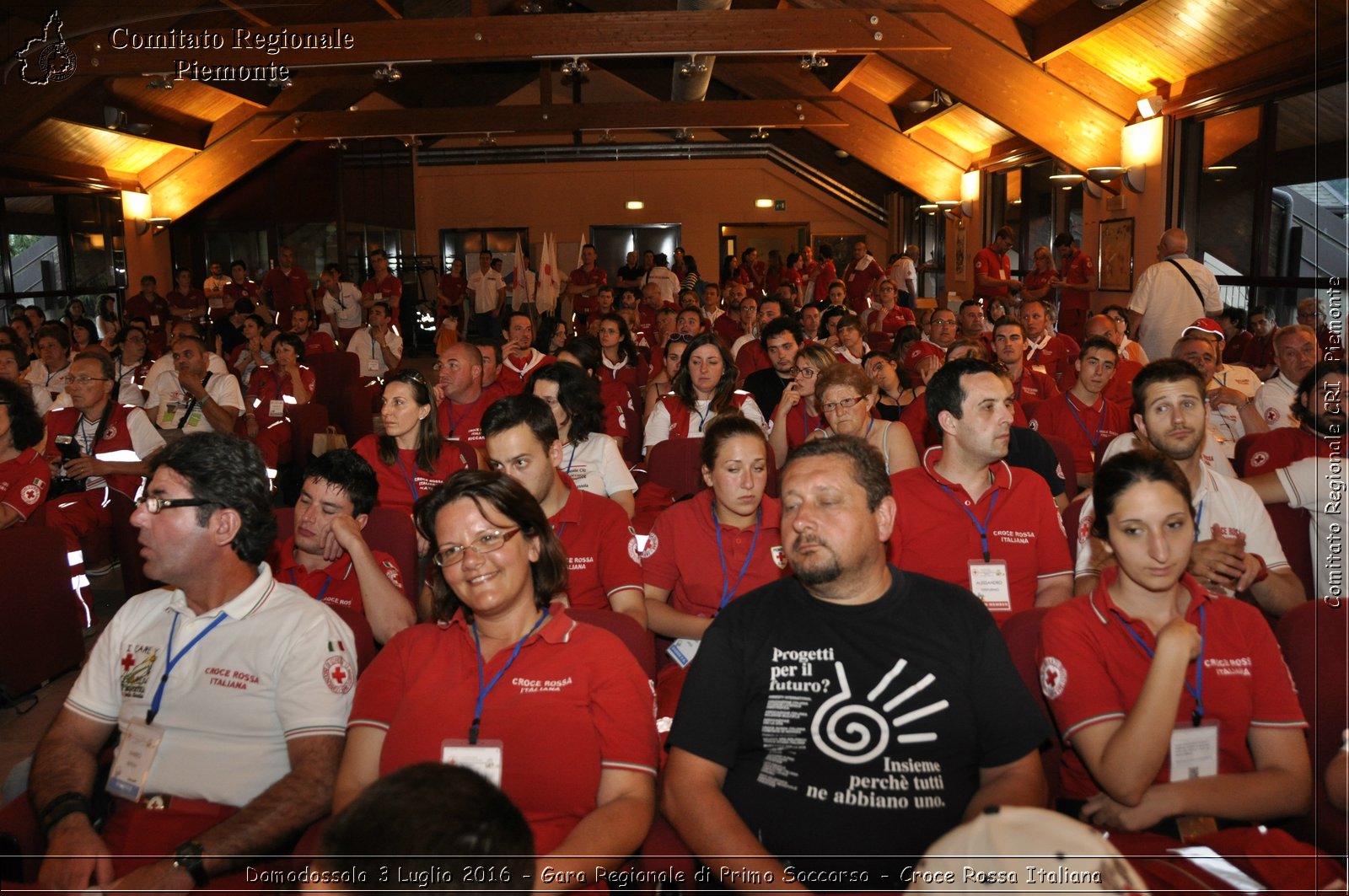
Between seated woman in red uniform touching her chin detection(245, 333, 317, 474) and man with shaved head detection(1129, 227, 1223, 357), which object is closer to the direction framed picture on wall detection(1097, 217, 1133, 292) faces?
the seated woman in red uniform touching her chin

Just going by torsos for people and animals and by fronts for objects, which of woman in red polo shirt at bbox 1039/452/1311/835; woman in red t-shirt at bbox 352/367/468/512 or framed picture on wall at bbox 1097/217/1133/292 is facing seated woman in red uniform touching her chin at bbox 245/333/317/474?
the framed picture on wall

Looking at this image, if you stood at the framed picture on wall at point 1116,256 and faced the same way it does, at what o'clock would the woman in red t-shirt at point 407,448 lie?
The woman in red t-shirt is roughly at 11 o'clock from the framed picture on wall.

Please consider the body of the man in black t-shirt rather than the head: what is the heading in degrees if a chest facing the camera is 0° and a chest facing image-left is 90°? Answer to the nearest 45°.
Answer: approximately 0°

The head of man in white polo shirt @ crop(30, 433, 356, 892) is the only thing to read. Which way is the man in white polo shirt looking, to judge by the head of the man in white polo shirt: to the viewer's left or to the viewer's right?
to the viewer's left

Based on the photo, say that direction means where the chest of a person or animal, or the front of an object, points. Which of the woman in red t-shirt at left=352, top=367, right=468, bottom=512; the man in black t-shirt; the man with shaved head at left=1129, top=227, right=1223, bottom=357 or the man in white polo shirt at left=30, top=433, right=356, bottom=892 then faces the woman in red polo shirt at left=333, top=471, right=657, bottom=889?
the woman in red t-shirt at left=352, top=367, right=468, bottom=512

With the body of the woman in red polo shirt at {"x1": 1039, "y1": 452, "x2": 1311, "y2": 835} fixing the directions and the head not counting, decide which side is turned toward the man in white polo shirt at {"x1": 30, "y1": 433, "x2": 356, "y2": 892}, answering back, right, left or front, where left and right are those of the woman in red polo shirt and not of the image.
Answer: right

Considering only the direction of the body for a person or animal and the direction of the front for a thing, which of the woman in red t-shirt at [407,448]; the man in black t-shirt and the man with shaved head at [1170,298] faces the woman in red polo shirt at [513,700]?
the woman in red t-shirt at [407,448]

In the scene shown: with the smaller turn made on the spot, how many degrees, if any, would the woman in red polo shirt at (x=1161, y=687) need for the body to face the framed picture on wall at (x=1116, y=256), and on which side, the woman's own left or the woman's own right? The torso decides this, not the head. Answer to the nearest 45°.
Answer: approximately 180°

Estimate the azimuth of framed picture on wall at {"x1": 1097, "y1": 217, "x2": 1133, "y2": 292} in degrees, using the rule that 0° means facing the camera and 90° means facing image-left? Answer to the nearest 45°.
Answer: approximately 45°

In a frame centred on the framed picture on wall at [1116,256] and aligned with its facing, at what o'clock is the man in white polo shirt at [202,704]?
The man in white polo shirt is roughly at 11 o'clock from the framed picture on wall.

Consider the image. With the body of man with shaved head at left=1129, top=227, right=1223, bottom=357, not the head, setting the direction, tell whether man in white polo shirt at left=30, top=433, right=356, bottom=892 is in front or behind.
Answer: behind

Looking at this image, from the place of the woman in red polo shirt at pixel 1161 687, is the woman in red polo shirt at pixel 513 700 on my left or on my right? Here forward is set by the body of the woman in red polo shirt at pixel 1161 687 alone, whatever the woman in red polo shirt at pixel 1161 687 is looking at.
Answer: on my right

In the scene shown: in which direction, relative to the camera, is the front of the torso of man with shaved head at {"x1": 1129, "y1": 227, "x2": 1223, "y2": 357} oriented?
away from the camera
